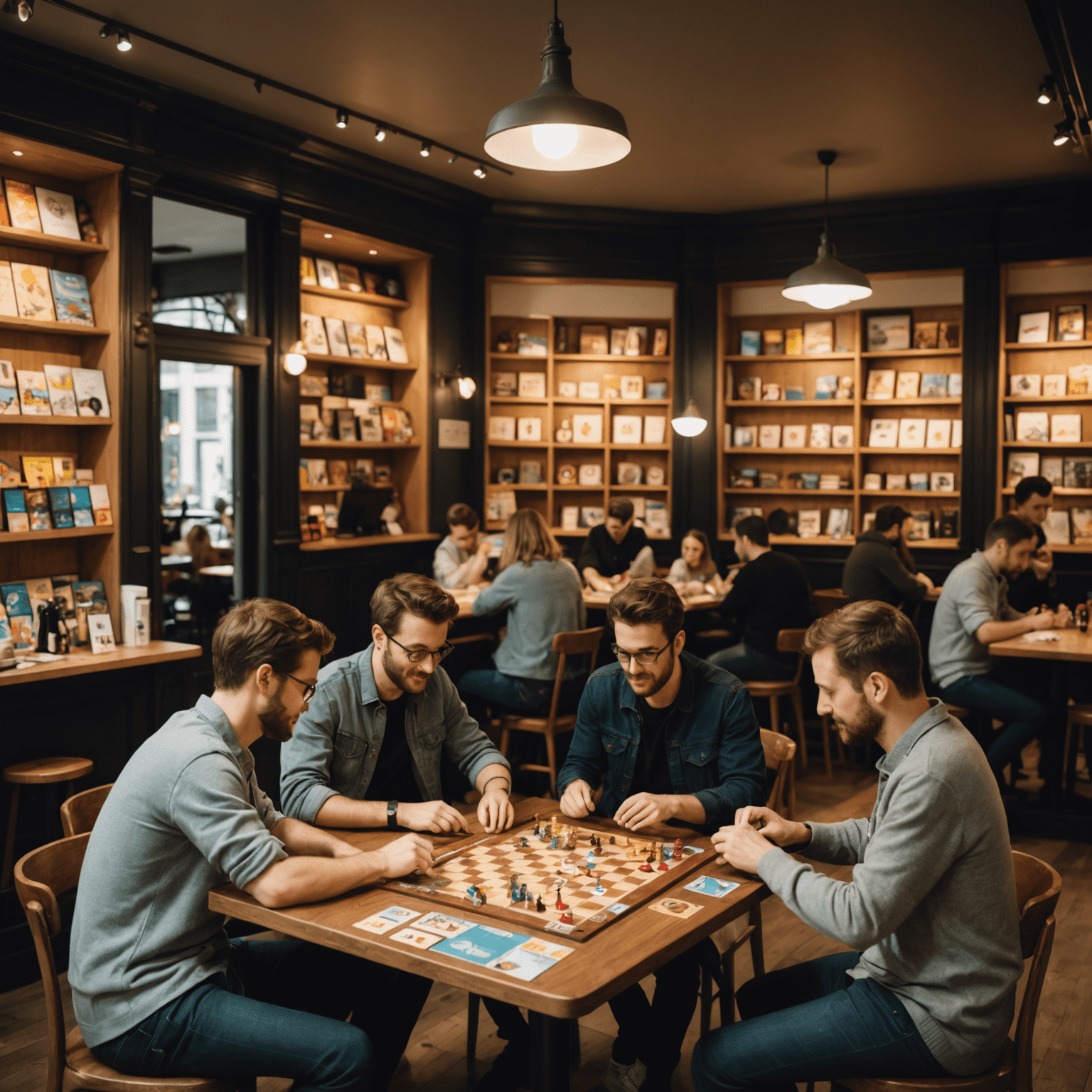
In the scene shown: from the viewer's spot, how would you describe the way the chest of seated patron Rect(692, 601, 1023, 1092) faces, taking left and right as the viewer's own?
facing to the left of the viewer

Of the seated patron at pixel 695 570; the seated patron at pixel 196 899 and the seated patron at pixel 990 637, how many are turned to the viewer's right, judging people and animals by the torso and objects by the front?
2

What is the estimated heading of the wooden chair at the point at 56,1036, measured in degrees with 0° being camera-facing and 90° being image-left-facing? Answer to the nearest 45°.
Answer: approximately 270°

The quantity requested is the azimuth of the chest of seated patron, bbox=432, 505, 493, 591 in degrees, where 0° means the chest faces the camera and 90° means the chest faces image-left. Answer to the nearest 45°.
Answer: approximately 315°

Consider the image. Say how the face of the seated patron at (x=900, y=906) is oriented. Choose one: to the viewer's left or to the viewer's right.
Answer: to the viewer's left

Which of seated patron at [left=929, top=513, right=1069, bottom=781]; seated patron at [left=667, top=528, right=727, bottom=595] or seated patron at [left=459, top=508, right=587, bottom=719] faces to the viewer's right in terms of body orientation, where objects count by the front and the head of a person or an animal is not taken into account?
seated patron at [left=929, top=513, right=1069, bottom=781]

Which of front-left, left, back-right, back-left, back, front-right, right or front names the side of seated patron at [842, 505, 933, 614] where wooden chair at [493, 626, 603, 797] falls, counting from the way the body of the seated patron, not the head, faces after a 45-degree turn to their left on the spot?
back-left

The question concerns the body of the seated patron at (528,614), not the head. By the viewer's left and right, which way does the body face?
facing away from the viewer and to the left of the viewer

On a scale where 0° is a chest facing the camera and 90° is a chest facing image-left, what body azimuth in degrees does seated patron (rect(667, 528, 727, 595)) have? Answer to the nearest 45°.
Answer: approximately 0°

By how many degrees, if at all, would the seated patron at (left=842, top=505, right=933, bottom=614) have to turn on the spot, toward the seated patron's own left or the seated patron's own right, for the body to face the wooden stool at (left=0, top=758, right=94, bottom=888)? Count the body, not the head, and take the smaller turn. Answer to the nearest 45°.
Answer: approximately 180°

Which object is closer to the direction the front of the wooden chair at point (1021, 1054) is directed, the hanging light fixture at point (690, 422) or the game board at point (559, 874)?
the game board
